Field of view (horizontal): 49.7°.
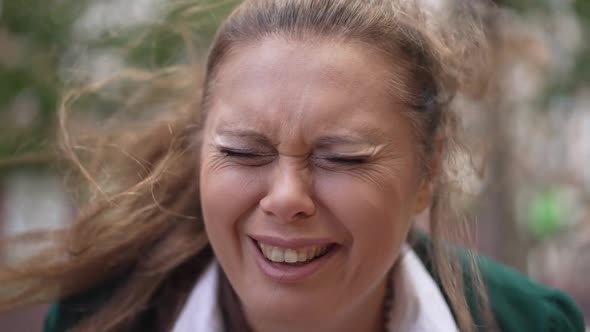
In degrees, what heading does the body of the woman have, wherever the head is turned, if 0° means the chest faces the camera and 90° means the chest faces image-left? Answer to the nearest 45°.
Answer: approximately 0°
